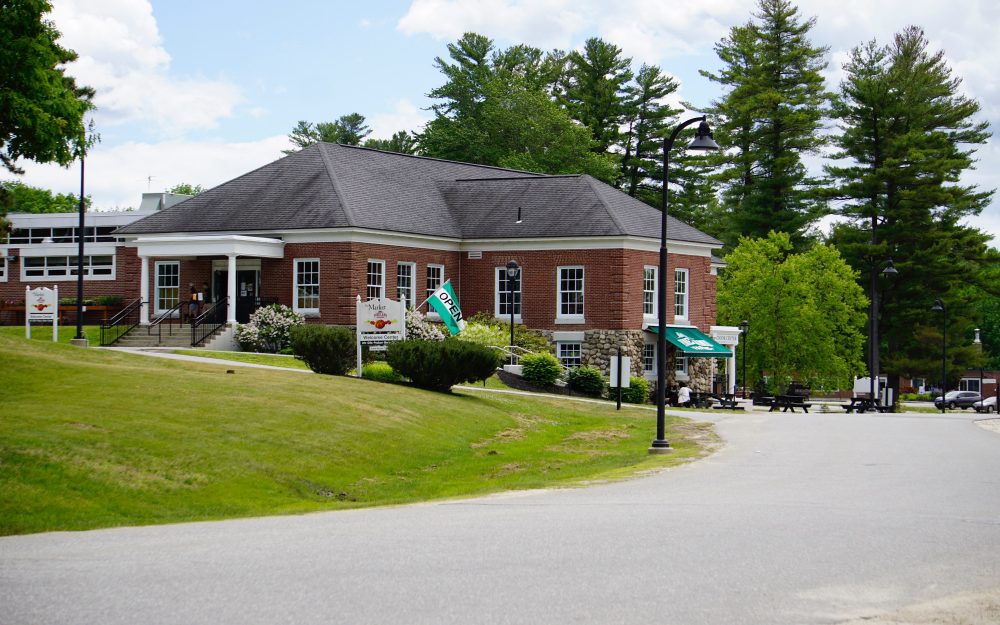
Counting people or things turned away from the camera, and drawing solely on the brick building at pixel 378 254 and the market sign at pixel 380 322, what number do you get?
0

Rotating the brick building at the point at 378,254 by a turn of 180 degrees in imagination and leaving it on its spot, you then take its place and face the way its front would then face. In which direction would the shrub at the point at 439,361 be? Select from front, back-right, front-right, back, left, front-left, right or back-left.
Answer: back-right

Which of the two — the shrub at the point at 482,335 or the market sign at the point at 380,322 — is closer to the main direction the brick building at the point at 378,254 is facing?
the market sign

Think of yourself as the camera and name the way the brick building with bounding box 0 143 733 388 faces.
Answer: facing the viewer and to the left of the viewer

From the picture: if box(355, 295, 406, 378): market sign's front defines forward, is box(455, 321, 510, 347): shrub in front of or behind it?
behind

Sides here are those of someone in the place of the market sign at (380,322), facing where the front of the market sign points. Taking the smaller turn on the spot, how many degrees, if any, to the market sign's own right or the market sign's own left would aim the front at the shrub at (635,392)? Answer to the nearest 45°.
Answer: approximately 135° to the market sign's own left

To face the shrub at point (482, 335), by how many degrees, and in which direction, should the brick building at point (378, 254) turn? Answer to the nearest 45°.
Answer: approximately 90° to its left

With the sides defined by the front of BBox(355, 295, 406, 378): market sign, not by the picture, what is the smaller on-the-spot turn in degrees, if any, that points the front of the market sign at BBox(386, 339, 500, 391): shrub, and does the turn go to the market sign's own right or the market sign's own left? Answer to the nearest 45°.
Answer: approximately 90° to the market sign's own left

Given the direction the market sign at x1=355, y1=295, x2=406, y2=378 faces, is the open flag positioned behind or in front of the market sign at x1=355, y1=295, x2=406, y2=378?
behind

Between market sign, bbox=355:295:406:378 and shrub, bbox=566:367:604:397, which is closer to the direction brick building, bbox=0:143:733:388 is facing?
the market sign

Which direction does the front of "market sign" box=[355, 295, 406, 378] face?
toward the camera

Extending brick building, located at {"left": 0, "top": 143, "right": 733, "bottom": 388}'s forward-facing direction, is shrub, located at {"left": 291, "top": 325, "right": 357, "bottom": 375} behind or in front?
in front
